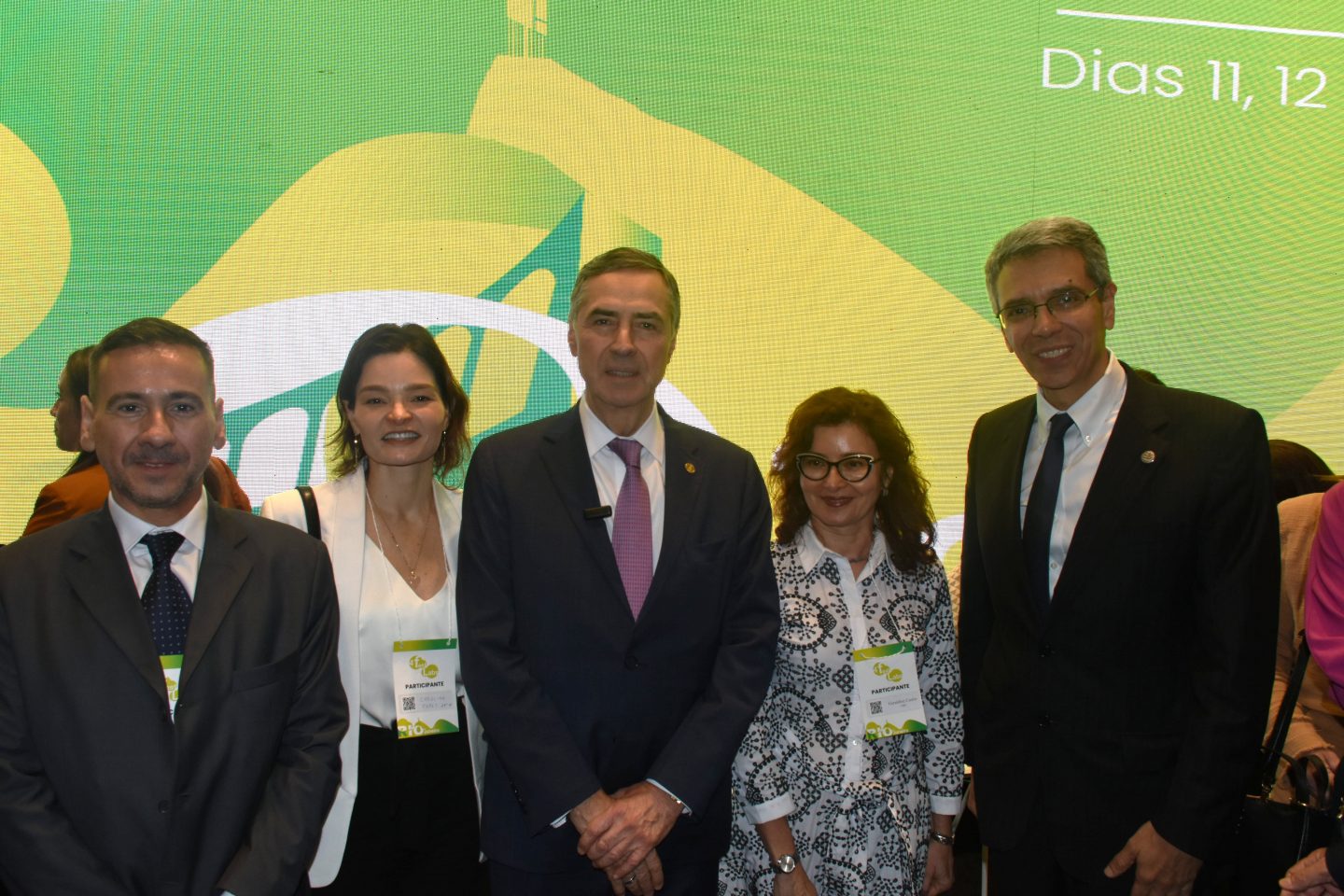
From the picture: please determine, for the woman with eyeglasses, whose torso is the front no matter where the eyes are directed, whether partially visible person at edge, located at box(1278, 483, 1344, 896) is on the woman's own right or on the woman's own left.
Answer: on the woman's own left

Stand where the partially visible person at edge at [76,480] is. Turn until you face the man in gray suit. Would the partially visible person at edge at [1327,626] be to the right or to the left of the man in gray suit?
left

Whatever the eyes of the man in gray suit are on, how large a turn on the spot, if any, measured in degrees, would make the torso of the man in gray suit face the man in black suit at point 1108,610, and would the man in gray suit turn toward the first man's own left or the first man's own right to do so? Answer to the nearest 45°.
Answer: approximately 90° to the first man's own left

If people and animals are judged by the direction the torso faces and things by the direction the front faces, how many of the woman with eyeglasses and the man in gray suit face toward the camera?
2

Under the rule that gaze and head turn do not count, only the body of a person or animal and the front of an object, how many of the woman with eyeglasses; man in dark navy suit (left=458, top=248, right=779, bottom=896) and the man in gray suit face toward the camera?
3

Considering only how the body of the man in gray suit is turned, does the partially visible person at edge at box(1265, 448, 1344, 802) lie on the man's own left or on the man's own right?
on the man's own left

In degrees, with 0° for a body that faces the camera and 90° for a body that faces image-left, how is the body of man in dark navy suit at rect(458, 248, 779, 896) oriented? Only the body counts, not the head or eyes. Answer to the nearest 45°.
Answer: approximately 0°

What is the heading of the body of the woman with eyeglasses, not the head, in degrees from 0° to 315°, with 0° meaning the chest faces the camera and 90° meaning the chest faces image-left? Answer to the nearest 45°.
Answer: approximately 0°
